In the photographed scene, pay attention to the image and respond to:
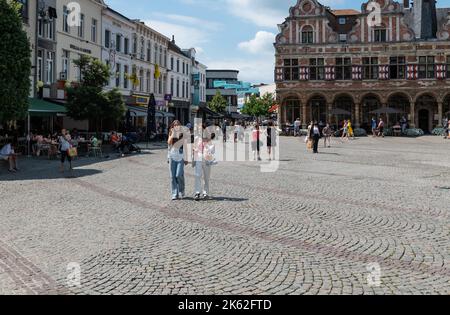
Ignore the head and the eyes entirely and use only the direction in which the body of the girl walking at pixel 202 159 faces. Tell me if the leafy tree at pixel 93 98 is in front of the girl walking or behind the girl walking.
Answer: behind

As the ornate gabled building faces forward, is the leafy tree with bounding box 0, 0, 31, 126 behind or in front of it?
in front

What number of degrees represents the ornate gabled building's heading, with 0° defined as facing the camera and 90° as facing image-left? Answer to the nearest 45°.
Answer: approximately 0°

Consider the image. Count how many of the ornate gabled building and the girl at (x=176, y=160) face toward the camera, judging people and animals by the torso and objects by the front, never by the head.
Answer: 2

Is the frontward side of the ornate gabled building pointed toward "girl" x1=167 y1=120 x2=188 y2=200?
yes

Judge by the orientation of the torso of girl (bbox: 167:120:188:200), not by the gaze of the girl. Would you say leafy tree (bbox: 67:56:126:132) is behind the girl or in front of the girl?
behind

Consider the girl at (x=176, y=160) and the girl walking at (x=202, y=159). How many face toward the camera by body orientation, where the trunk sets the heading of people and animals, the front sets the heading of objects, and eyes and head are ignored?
2

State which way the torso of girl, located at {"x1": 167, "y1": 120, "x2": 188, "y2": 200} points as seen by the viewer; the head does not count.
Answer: toward the camera

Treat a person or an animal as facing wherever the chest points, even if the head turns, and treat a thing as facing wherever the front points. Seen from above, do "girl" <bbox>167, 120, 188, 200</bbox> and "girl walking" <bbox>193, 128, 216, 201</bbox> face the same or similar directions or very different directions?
same or similar directions

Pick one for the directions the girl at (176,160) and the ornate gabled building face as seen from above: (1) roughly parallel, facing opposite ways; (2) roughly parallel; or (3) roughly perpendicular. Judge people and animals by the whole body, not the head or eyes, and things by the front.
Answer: roughly parallel

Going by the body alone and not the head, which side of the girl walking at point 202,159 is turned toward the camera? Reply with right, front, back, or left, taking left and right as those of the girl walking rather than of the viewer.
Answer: front

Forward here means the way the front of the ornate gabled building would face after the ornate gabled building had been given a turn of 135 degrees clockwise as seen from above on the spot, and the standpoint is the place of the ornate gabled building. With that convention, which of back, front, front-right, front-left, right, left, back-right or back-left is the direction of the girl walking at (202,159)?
back-left

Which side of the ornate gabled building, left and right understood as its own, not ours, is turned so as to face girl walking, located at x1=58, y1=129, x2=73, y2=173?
front
